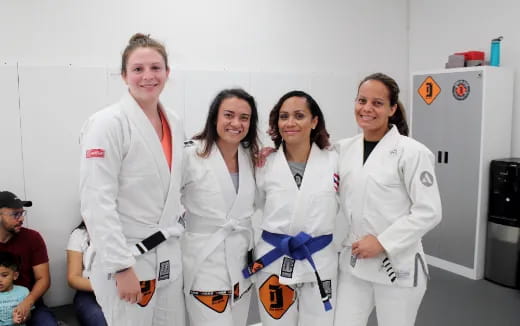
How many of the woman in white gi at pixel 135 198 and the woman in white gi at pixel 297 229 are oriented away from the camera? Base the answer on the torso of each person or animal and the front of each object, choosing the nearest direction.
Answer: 0

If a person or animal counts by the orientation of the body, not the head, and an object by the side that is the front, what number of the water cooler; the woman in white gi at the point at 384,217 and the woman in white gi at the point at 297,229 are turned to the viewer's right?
0

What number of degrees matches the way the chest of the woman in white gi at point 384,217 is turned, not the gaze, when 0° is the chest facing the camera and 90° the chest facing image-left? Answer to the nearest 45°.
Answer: approximately 45°

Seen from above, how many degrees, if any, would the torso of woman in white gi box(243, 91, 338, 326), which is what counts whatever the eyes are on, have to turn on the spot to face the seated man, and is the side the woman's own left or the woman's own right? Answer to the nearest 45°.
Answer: approximately 135° to the woman's own right

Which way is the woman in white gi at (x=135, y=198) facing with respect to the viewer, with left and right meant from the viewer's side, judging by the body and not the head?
facing the viewer and to the right of the viewer

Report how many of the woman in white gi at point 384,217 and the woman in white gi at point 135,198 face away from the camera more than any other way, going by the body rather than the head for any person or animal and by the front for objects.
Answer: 0

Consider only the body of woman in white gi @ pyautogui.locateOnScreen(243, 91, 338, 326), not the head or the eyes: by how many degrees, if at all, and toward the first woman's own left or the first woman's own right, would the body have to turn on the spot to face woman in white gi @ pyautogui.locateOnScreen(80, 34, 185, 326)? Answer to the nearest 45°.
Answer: approximately 45° to the first woman's own right

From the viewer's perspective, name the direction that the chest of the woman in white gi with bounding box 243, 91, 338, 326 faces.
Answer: toward the camera

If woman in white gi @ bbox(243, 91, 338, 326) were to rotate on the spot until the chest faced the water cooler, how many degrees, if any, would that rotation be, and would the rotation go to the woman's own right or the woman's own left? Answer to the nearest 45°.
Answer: approximately 135° to the woman's own left
